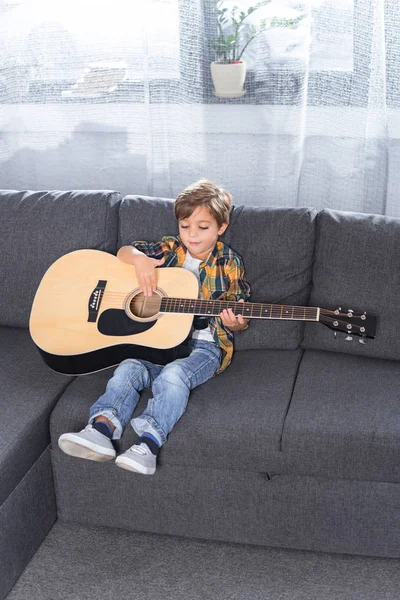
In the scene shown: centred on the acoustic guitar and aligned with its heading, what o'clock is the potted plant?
The potted plant is roughly at 7 o'clock from the acoustic guitar.

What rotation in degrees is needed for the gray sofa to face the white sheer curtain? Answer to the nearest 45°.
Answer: approximately 180°

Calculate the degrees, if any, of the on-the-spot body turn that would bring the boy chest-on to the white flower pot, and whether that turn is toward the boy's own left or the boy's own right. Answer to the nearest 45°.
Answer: approximately 135° to the boy's own right

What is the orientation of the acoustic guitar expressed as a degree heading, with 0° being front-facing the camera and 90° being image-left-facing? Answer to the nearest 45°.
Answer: approximately 0°

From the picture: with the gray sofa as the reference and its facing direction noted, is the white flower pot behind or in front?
behind
